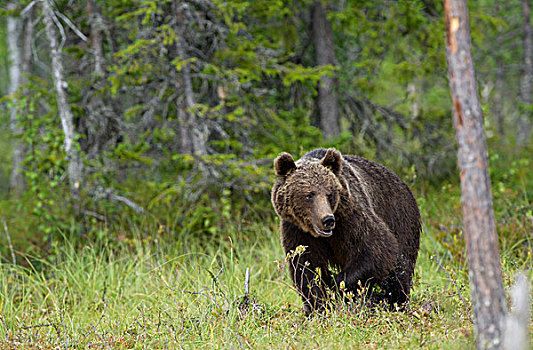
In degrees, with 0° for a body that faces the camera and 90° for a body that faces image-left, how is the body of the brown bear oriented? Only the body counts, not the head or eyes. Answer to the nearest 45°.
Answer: approximately 45°

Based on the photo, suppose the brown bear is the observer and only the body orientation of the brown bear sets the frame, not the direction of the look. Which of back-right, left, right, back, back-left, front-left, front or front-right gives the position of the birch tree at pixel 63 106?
right
